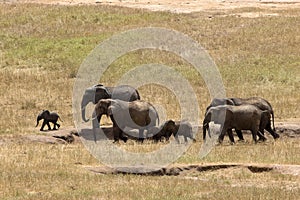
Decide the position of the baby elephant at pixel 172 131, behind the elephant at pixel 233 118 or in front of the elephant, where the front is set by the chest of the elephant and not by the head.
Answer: in front

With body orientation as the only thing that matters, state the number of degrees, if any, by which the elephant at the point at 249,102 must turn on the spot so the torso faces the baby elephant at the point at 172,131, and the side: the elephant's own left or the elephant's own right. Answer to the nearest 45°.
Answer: approximately 45° to the elephant's own left

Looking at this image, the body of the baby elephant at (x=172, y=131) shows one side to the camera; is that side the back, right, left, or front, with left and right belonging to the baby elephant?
left

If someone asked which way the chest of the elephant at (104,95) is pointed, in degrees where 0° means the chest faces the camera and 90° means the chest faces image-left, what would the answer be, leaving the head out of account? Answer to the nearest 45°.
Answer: approximately 90°

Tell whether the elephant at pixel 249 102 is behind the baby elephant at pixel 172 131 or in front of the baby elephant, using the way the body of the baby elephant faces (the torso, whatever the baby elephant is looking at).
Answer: behind

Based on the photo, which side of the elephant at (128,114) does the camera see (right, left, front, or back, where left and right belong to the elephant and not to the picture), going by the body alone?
left

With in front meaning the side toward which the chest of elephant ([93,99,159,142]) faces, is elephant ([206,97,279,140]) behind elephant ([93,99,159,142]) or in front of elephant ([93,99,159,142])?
behind

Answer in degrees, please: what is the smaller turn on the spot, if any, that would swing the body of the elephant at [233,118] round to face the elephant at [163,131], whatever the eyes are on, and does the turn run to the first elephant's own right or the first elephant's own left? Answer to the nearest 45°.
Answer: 0° — it already faces it

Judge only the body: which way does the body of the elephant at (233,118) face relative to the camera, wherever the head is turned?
to the viewer's left

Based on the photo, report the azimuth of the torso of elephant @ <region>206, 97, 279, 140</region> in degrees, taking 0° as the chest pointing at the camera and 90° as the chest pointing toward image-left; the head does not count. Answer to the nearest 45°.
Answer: approximately 90°
